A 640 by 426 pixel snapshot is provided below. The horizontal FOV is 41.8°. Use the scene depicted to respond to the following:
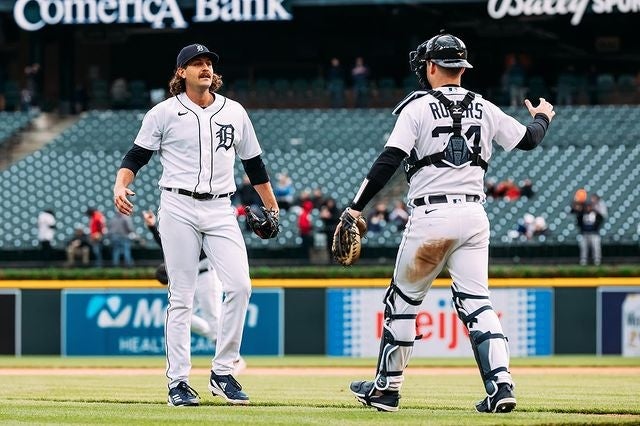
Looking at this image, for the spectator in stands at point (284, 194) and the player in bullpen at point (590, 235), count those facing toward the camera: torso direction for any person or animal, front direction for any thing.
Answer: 2

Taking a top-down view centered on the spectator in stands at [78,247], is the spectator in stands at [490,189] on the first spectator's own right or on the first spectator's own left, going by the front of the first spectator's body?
on the first spectator's own left

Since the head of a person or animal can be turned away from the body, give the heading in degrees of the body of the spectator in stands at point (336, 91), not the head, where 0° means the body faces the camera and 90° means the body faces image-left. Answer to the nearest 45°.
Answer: approximately 0°

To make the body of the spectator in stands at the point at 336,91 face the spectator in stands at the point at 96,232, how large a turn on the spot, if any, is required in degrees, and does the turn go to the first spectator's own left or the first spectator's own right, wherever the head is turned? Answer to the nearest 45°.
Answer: approximately 45° to the first spectator's own right

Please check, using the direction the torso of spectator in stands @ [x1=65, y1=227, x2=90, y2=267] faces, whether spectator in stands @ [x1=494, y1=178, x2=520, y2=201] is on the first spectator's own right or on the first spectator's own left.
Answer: on the first spectator's own left

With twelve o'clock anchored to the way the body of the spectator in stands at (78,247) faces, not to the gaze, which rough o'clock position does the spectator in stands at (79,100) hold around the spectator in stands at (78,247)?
the spectator in stands at (79,100) is roughly at 6 o'clock from the spectator in stands at (78,247).

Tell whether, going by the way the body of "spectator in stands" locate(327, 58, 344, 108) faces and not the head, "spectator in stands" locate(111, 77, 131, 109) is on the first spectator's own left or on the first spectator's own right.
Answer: on the first spectator's own right

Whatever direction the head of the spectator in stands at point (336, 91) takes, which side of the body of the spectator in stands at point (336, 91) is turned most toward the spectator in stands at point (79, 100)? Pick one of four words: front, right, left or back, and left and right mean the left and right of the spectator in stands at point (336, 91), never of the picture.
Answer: right

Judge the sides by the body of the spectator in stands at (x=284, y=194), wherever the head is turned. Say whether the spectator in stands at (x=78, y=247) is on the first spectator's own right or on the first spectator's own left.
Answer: on the first spectator's own right

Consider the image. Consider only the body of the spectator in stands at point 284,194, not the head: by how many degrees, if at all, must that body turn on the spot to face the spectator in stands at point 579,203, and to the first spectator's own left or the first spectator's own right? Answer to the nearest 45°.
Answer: approximately 90° to the first spectator's own left
